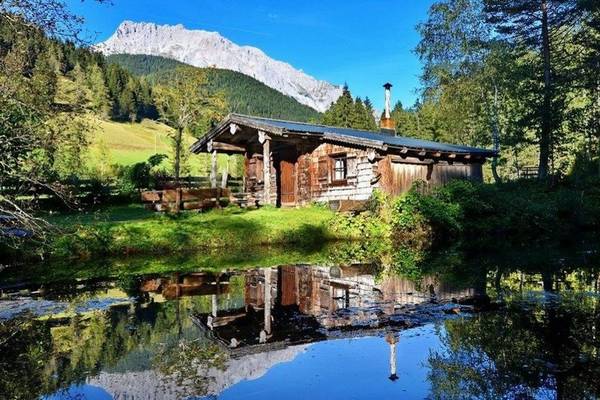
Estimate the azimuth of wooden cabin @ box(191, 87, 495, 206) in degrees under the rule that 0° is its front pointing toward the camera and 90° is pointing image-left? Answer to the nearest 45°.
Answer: approximately 45°
